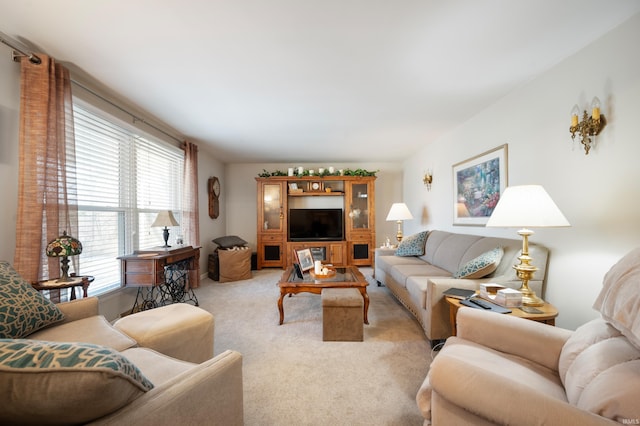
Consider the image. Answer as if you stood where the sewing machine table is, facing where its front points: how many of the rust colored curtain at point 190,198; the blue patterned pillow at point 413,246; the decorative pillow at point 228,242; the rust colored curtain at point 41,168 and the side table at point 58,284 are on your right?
2

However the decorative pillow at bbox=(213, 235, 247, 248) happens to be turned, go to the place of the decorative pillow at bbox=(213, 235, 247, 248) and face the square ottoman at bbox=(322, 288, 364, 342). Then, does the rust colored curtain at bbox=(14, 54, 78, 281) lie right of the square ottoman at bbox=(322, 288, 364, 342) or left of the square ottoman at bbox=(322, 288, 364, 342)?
right

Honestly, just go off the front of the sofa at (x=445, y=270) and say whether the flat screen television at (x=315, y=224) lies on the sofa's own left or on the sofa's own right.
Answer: on the sofa's own right

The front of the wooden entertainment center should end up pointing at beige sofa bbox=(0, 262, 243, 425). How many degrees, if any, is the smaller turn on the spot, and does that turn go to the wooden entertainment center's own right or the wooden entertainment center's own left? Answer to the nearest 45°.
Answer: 0° — it already faces it

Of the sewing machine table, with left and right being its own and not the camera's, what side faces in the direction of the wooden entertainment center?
left

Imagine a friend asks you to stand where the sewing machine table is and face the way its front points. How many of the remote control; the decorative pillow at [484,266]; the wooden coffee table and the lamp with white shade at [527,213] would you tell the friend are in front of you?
4

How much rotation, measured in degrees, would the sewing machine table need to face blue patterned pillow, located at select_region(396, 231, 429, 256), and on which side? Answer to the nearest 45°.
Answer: approximately 45° to its left

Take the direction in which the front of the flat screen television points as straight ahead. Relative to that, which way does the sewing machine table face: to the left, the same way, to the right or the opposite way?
to the left

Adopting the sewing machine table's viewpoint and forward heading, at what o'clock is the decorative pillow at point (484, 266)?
The decorative pillow is roughly at 12 o'clock from the sewing machine table.

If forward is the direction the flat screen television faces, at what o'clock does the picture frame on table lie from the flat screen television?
The picture frame on table is roughly at 12 o'clock from the flat screen television.

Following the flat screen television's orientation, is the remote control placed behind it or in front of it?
in front

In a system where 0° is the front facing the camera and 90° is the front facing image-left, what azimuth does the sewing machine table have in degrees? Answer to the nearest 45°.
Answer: approximately 315°

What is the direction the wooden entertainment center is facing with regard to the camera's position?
facing the viewer

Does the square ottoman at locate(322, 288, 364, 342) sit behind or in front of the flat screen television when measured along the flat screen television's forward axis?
in front

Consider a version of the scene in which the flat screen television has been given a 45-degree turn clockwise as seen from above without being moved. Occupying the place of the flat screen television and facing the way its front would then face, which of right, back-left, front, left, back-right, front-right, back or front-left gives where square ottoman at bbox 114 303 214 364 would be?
front-left

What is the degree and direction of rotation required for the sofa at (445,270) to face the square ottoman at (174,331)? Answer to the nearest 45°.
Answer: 0° — it already faces it

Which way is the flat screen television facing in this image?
toward the camera

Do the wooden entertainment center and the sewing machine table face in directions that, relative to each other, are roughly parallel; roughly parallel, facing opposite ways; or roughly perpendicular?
roughly perpendicular
